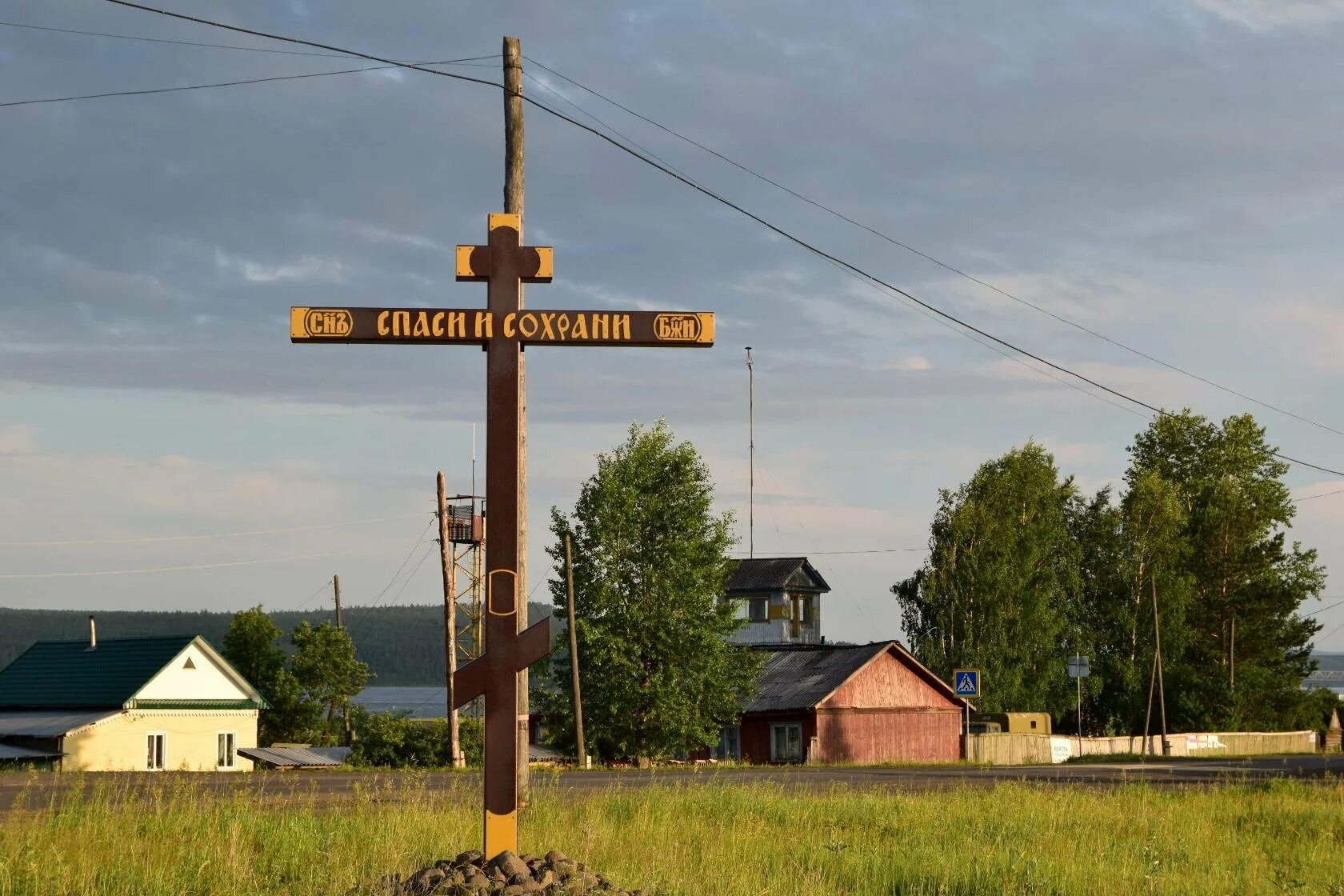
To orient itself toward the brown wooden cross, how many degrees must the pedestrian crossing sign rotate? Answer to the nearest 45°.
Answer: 0° — it already faces it

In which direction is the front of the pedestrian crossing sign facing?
toward the camera

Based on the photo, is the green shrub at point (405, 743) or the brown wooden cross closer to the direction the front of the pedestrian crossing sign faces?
the brown wooden cross

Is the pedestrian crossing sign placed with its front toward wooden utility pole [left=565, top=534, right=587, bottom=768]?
no

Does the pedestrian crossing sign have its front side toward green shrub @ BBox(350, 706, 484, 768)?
no

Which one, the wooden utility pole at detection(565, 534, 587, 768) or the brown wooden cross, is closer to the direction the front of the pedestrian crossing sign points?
the brown wooden cross
